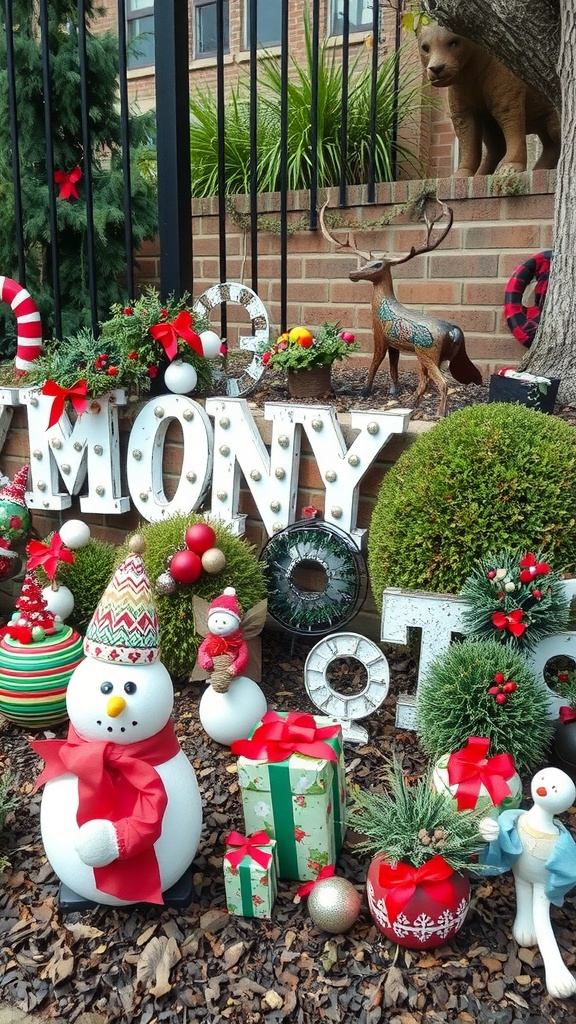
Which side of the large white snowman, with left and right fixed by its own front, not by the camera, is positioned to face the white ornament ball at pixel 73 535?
back

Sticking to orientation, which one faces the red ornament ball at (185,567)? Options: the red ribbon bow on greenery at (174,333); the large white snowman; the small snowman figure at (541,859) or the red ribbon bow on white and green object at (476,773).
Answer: the red ribbon bow on greenery at (174,333)

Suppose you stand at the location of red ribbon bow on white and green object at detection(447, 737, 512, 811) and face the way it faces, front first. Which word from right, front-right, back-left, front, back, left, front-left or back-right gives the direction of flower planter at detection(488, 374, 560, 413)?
back

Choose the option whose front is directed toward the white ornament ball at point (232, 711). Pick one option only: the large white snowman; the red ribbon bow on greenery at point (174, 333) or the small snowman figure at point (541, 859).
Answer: the red ribbon bow on greenery

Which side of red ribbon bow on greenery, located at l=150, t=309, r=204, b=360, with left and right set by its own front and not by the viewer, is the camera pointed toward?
front

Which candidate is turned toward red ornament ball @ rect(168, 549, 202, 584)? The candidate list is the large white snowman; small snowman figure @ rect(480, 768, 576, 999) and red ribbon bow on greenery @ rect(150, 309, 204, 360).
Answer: the red ribbon bow on greenery

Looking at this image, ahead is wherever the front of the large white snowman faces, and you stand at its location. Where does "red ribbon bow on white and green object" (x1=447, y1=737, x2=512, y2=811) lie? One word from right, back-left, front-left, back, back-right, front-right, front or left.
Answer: left

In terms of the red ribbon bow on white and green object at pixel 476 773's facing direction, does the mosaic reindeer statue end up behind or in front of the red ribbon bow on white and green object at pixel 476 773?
behind

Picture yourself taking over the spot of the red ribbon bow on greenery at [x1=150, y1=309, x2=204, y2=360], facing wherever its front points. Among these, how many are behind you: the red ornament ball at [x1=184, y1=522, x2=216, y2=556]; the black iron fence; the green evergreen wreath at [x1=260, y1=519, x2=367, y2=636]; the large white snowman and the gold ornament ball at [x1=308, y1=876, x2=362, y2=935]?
1

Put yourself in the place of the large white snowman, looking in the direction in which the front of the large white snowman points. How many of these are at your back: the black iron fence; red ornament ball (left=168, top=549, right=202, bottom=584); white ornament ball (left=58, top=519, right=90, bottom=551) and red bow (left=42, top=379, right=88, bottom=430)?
4

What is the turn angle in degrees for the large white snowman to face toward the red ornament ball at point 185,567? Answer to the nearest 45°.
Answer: approximately 180°

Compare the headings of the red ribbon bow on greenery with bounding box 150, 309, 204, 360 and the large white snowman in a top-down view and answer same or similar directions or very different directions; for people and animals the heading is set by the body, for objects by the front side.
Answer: same or similar directions

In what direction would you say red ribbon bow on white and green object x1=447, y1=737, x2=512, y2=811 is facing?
toward the camera

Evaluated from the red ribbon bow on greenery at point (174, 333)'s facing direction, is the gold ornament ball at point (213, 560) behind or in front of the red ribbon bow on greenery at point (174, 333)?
in front

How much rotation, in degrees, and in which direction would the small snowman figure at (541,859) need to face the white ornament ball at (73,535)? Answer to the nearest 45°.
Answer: approximately 135° to its right

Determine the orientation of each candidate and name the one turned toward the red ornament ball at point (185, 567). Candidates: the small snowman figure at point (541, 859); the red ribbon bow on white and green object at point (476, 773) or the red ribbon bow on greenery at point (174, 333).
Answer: the red ribbon bow on greenery at point (174, 333)

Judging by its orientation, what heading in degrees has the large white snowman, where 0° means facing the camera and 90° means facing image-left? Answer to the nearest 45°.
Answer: approximately 0°
